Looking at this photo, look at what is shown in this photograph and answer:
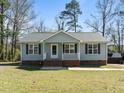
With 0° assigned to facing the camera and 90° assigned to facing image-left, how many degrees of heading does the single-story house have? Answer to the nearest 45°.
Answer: approximately 0°

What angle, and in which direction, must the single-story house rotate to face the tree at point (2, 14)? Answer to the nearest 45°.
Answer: approximately 135° to its right
